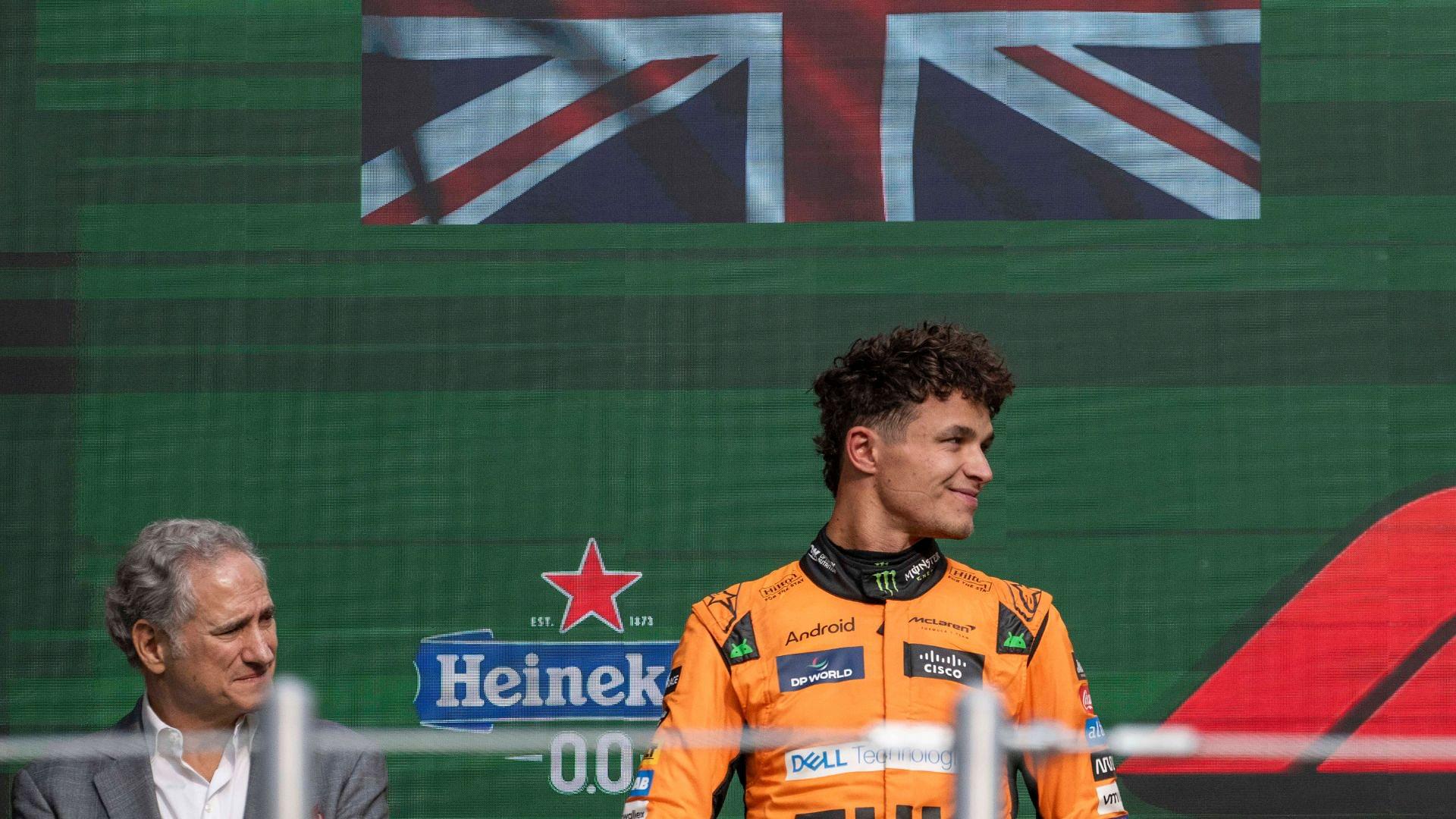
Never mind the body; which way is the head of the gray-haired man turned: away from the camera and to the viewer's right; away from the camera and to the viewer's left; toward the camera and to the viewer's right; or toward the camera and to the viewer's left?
toward the camera and to the viewer's right

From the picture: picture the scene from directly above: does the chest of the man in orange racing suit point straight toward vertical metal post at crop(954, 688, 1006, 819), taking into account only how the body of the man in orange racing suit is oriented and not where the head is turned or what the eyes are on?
yes

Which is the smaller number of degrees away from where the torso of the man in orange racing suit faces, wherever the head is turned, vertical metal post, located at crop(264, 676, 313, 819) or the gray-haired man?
the vertical metal post

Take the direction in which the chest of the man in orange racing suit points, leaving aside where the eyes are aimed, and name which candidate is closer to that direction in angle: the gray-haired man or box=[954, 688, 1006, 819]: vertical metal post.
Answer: the vertical metal post

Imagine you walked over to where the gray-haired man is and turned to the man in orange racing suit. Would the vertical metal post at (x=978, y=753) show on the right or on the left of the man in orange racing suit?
right

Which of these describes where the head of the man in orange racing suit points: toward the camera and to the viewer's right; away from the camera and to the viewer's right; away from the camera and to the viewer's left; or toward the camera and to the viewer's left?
toward the camera and to the viewer's right

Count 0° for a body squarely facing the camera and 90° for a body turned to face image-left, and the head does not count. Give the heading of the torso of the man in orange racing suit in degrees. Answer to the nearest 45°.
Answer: approximately 0°

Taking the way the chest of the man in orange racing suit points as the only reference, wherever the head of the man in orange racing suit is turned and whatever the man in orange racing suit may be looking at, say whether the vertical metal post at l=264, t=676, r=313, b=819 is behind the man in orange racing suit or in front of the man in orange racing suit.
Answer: in front

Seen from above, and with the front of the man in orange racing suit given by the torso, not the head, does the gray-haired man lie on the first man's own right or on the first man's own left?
on the first man's own right
